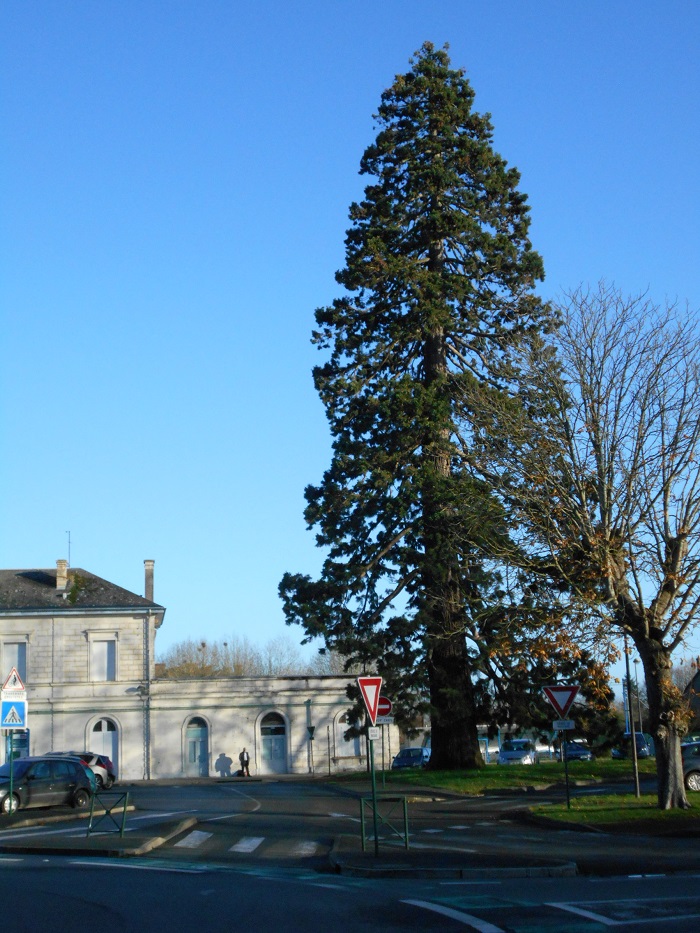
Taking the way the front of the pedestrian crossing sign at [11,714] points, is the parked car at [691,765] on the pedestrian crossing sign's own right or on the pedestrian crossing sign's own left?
on the pedestrian crossing sign's own left

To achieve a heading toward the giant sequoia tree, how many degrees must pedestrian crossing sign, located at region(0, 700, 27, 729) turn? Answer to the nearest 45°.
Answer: approximately 135° to its left

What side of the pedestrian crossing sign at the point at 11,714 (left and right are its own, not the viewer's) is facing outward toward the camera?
front

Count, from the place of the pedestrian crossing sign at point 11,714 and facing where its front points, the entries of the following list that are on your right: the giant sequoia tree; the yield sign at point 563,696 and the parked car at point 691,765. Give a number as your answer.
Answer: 0

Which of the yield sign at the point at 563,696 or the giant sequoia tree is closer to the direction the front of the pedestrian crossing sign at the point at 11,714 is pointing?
the yield sign

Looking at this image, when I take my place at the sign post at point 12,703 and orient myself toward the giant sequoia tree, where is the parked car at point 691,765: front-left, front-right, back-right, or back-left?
front-right

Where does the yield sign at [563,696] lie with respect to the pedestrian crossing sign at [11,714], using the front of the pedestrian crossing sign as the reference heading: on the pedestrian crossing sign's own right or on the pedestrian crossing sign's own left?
on the pedestrian crossing sign's own left

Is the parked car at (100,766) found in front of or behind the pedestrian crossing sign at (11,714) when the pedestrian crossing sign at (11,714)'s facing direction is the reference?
behind
